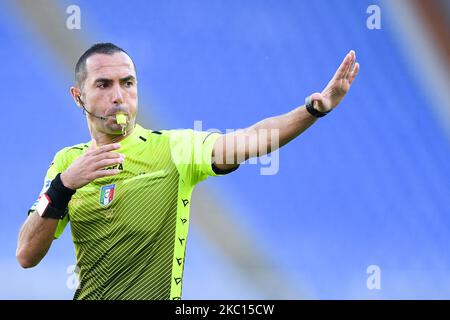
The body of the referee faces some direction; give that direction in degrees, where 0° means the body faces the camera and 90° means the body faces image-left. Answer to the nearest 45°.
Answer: approximately 45°

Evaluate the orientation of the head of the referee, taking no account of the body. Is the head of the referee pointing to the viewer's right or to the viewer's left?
to the viewer's right
